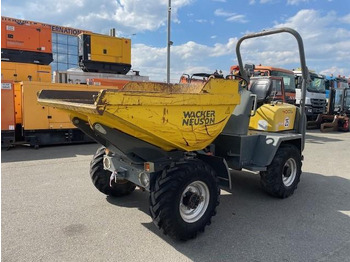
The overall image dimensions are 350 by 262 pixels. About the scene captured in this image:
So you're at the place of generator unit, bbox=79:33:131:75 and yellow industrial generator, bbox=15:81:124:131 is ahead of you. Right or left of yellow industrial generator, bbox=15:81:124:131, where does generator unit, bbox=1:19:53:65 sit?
right

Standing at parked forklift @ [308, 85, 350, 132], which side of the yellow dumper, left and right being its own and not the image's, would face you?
back

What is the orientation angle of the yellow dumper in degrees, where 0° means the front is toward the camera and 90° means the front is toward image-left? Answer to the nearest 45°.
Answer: approximately 45°

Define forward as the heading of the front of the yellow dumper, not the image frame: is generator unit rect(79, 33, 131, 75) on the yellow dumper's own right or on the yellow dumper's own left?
on the yellow dumper's own right

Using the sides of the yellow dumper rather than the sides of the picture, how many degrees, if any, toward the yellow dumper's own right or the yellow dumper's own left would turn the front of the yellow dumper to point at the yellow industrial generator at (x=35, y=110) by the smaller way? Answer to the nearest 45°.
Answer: approximately 90° to the yellow dumper's own right

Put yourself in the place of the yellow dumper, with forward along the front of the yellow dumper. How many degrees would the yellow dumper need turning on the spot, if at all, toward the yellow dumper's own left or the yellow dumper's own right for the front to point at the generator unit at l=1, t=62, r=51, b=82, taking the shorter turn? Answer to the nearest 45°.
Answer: approximately 90° to the yellow dumper's own right
